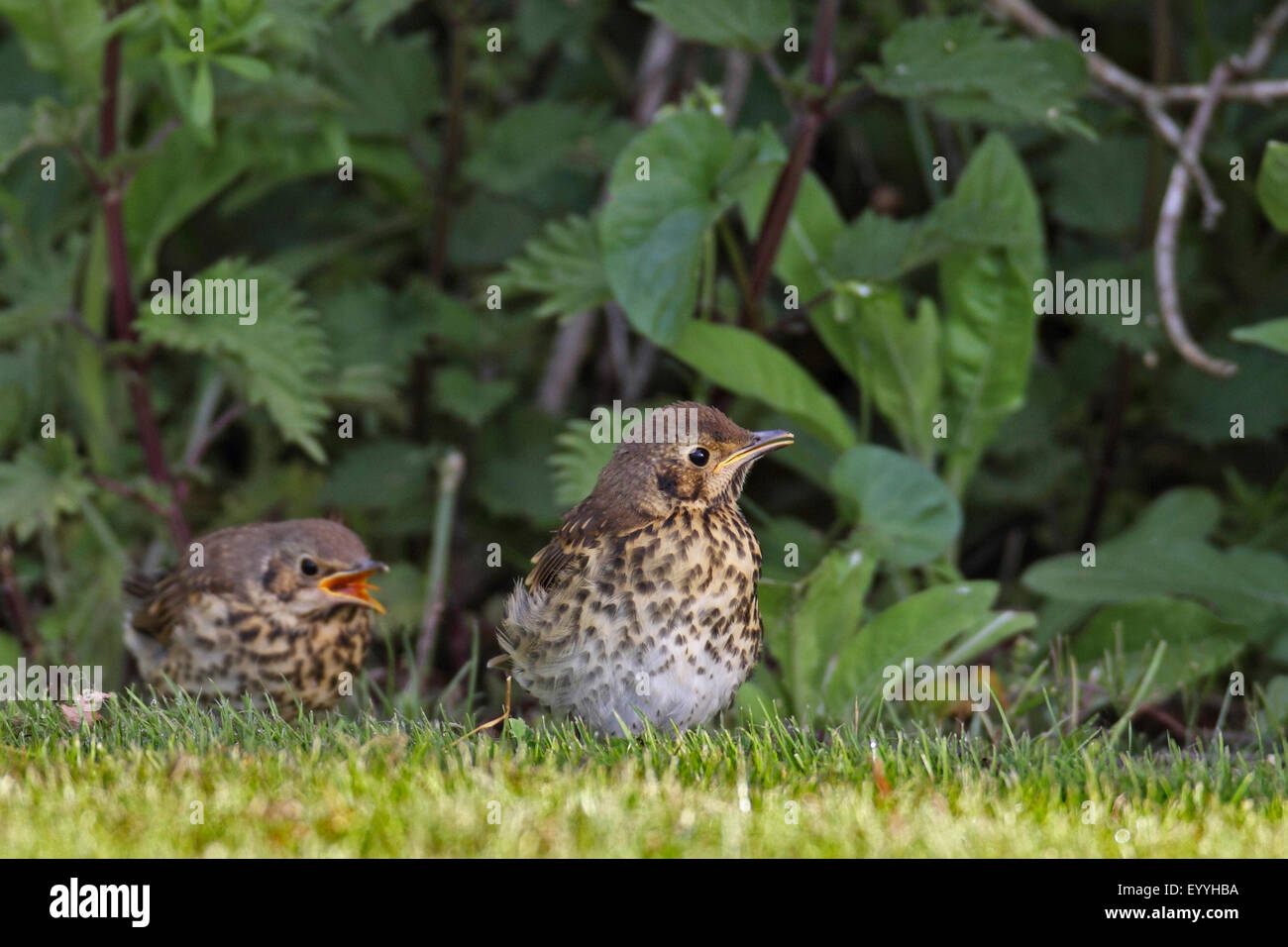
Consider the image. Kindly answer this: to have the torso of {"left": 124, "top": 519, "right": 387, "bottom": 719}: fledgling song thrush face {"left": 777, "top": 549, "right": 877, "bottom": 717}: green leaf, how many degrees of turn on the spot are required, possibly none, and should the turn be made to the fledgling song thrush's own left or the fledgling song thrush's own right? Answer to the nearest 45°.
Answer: approximately 45° to the fledgling song thrush's own left

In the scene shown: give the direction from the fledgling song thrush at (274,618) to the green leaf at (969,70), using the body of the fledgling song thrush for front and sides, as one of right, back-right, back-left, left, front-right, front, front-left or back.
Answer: front-left

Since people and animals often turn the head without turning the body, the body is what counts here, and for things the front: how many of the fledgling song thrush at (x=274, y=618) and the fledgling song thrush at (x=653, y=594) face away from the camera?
0

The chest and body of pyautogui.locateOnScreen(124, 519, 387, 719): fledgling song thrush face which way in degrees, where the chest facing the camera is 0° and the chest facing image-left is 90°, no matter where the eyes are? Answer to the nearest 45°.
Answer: approximately 315°

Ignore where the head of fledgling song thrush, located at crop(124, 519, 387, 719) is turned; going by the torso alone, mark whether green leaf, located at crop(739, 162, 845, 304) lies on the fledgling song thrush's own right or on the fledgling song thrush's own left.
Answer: on the fledgling song thrush's own left

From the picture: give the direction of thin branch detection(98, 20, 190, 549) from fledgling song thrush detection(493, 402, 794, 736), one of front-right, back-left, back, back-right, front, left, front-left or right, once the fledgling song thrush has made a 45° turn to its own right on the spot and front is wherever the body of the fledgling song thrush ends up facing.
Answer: back-right

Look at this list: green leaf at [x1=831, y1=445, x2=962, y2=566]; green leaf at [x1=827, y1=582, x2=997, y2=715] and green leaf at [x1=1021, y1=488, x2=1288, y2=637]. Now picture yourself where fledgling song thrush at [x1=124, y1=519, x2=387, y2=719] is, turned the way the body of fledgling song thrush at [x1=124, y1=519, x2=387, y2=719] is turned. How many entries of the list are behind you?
0

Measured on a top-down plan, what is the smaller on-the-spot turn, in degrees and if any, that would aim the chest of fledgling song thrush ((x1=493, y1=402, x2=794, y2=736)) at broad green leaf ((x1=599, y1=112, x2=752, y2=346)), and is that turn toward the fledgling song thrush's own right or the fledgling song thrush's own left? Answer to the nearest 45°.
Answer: approximately 135° to the fledgling song thrush's own left

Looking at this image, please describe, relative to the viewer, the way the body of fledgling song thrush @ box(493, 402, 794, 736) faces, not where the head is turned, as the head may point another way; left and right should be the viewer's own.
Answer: facing the viewer and to the right of the viewer

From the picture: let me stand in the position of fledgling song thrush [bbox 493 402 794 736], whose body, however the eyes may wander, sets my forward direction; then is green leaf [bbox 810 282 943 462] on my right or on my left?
on my left
